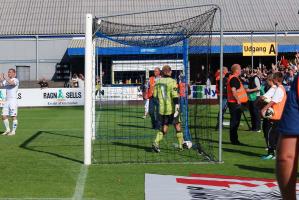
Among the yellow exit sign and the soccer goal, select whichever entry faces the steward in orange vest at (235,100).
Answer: the yellow exit sign

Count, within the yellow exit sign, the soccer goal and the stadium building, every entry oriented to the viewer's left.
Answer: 1

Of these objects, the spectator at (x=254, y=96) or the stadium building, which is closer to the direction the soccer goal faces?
the stadium building

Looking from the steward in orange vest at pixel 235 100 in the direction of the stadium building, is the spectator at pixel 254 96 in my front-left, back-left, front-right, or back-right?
front-right

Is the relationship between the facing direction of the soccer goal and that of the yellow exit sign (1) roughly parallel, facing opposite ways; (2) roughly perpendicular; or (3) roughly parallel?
roughly perpendicular

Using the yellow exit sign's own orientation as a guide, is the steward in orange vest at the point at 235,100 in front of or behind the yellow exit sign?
in front

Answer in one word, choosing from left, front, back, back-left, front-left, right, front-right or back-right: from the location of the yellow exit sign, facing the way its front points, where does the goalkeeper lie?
front

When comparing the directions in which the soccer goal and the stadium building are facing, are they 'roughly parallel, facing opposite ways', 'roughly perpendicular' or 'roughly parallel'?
roughly perpendicular

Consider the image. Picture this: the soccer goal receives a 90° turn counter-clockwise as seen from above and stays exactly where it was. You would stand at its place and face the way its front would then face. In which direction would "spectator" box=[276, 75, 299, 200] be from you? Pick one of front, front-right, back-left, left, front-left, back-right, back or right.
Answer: front

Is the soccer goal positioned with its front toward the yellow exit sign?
no

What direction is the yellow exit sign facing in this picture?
toward the camera

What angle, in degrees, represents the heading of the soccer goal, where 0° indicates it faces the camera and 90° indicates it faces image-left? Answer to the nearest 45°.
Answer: approximately 90°

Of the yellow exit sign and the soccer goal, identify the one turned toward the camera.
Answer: the yellow exit sign

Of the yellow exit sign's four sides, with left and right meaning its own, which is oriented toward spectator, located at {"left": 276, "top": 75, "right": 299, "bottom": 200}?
front

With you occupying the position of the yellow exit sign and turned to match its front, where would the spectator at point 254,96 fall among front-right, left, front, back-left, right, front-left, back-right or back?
front

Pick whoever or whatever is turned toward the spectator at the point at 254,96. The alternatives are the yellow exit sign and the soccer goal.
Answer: the yellow exit sign

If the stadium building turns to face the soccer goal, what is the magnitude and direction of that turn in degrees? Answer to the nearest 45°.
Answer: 0° — it already faces it
